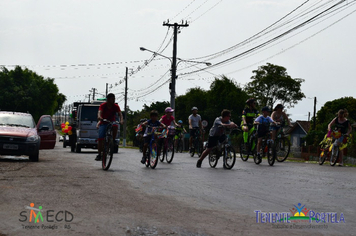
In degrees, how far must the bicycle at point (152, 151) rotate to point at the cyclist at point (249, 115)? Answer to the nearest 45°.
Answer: approximately 135° to its left

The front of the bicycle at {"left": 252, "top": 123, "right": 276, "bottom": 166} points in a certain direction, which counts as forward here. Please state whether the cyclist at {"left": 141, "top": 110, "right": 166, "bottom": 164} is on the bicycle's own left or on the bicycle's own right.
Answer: on the bicycle's own right

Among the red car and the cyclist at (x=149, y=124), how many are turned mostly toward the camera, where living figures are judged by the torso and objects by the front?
2

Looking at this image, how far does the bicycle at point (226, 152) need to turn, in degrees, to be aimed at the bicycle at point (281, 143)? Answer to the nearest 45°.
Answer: approximately 90° to its left

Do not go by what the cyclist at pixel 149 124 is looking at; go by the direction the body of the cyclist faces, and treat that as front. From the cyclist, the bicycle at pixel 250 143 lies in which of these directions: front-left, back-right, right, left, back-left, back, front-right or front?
back-left

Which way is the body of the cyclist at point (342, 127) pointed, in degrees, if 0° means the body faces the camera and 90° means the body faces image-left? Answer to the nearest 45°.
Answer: approximately 45°

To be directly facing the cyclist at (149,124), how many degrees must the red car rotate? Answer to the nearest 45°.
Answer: approximately 45° to its left

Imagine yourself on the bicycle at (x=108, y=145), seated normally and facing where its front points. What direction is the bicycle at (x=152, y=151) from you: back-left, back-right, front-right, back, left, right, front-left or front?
back-left

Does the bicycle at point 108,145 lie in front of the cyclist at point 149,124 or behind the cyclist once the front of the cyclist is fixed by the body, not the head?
in front
